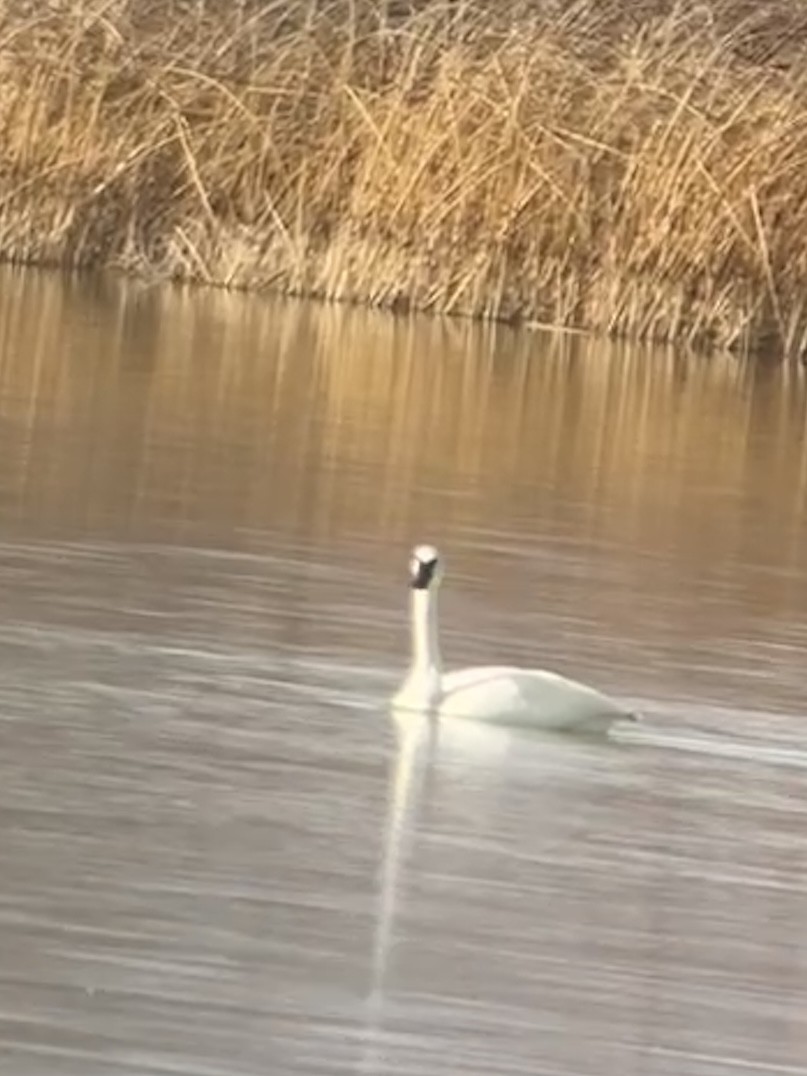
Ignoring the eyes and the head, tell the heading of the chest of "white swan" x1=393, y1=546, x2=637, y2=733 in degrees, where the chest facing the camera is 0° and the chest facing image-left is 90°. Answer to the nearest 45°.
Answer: approximately 90°
